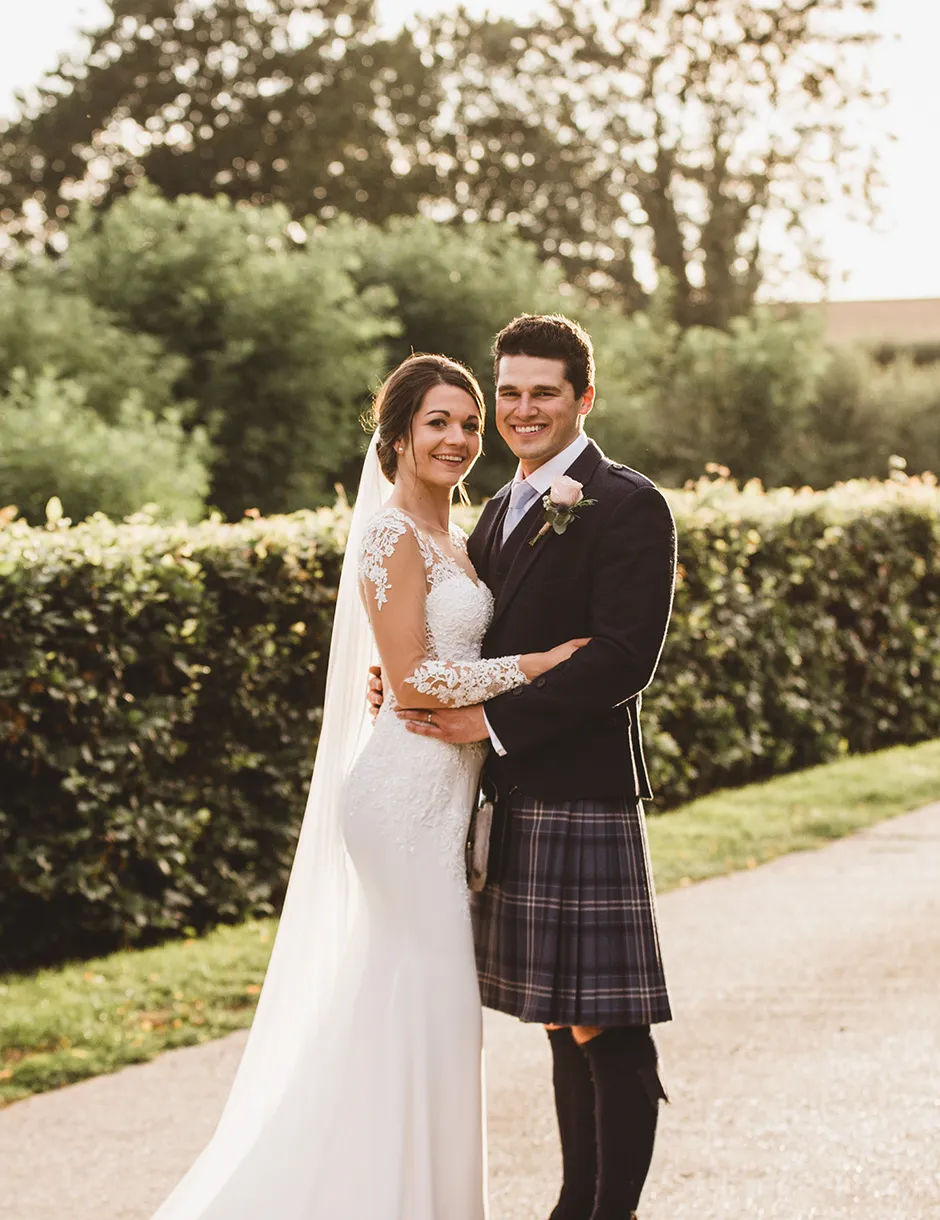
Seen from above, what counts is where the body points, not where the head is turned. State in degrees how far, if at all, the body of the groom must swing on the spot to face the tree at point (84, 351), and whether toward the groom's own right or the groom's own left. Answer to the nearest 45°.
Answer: approximately 135° to the groom's own right

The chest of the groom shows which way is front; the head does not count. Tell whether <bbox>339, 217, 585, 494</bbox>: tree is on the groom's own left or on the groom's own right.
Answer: on the groom's own right

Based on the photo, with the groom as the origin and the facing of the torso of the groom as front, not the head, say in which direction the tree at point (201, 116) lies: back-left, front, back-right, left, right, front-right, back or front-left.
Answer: back-right

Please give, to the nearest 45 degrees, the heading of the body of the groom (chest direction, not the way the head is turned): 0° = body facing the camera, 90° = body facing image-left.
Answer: approximately 45°

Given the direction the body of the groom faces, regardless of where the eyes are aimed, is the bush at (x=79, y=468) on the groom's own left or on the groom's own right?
on the groom's own right

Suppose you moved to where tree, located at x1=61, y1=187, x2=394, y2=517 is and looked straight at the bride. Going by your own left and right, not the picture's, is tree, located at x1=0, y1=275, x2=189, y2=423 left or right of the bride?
right

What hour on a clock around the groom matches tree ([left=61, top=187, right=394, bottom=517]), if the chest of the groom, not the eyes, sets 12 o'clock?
The tree is roughly at 4 o'clock from the groom.
